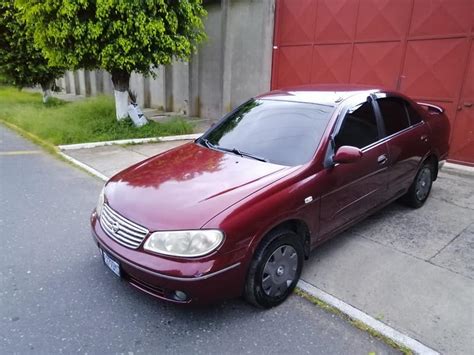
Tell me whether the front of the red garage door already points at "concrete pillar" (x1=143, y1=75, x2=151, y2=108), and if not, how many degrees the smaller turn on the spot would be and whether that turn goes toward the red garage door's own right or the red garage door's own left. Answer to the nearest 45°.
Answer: approximately 90° to the red garage door's own right

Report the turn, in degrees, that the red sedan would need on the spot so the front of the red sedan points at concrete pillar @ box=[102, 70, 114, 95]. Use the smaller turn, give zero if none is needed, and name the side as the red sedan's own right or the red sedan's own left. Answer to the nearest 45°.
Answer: approximately 90° to the red sedan's own right

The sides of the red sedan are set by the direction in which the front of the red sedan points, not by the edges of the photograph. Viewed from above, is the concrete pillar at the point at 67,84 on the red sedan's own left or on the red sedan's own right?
on the red sedan's own right

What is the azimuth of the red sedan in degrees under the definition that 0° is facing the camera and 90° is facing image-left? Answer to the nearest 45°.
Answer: approximately 45°

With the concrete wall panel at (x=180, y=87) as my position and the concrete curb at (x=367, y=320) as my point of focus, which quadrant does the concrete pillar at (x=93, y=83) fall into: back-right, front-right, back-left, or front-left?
back-right

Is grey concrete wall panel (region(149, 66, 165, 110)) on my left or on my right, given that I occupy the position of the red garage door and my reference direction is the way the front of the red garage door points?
on my right

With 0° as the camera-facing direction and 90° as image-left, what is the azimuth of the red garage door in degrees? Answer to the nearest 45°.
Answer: approximately 45°

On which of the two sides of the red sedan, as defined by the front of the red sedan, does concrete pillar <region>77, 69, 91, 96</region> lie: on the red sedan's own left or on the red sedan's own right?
on the red sedan's own right
